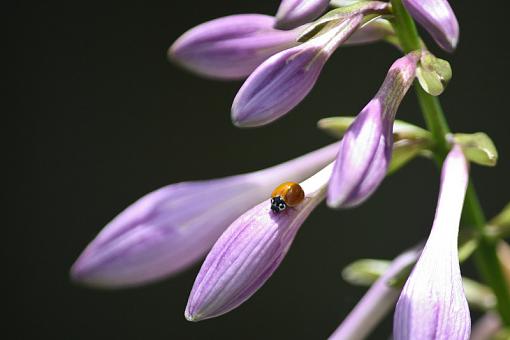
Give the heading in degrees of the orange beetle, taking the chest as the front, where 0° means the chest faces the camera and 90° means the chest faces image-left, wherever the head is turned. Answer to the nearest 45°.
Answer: approximately 45°
